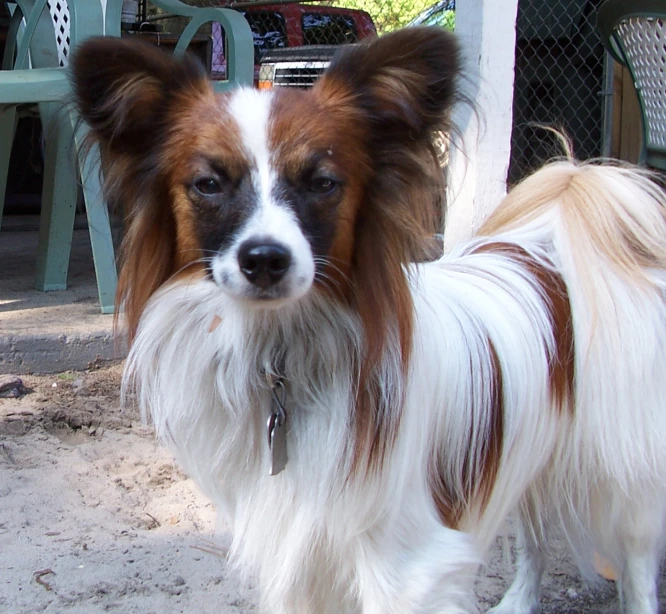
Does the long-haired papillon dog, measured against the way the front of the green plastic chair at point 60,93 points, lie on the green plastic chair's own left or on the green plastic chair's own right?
on the green plastic chair's own right

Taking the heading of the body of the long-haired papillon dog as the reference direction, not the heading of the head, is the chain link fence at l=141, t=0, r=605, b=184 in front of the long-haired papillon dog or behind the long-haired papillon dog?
behind

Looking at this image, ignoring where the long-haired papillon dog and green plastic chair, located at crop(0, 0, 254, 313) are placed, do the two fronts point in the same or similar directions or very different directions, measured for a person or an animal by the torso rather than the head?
very different directions

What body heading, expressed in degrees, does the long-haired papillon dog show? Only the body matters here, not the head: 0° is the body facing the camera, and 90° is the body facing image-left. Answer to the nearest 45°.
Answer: approximately 45°

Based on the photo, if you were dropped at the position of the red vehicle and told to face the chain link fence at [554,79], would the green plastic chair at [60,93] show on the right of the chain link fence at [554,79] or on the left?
right

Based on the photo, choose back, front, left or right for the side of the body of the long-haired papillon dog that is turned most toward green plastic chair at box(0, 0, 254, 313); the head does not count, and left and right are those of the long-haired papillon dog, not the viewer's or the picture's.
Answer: right

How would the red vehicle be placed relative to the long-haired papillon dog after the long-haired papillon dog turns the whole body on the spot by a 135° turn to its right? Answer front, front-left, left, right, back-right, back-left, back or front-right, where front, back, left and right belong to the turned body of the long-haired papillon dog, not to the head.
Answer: front
